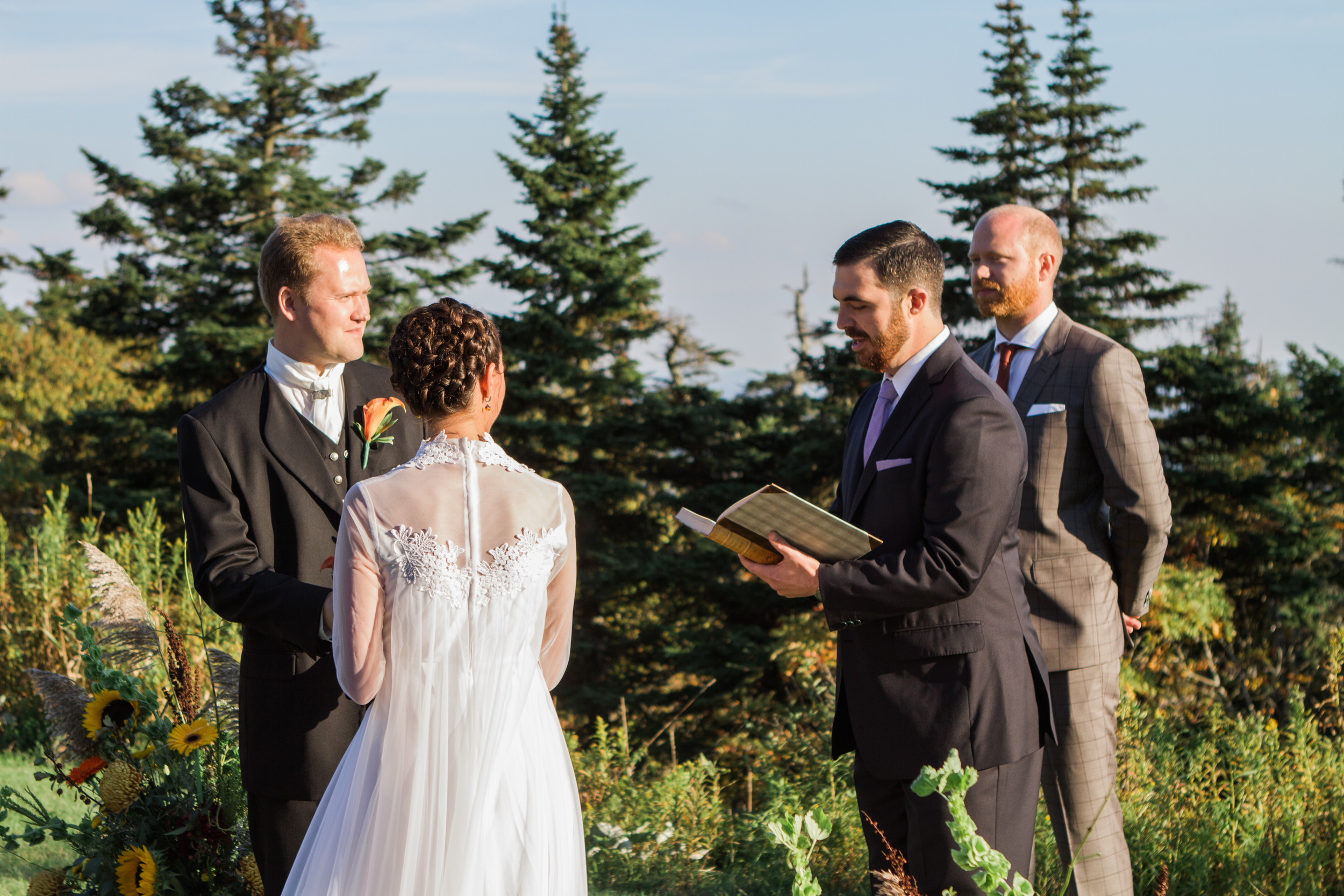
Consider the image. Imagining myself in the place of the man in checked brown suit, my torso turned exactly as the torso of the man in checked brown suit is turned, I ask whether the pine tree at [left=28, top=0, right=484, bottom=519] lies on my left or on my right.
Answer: on my right

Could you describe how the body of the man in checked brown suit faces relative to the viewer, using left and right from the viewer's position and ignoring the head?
facing the viewer and to the left of the viewer

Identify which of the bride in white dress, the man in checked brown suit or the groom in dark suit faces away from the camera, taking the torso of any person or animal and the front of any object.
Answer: the bride in white dress

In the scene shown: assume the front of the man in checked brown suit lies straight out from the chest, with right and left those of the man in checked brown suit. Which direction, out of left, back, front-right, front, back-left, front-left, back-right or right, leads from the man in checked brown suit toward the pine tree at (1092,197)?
back-right

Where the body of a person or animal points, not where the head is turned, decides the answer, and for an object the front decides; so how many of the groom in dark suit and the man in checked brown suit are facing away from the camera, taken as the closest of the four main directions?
0

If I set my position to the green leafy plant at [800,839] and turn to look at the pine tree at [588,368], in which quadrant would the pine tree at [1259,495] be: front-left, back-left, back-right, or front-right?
front-right

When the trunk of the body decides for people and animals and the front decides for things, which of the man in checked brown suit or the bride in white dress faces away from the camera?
the bride in white dress

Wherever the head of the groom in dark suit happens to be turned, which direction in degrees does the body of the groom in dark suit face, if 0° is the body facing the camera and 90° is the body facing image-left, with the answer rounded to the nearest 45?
approximately 315°

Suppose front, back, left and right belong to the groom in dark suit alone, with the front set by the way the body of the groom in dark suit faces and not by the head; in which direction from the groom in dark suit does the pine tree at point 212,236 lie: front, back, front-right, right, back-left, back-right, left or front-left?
back-left

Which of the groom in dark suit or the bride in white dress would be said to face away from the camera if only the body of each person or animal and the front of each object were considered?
the bride in white dress

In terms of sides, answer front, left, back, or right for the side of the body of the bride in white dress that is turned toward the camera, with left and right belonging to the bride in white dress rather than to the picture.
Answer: back

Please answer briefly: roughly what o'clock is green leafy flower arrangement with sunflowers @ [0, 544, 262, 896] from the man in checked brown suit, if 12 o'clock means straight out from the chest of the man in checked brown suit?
The green leafy flower arrangement with sunflowers is roughly at 1 o'clock from the man in checked brown suit.

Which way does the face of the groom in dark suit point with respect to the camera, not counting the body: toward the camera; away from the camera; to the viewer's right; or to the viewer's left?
to the viewer's right

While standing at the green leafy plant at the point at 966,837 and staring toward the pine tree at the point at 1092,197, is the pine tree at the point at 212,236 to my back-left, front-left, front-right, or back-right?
front-left

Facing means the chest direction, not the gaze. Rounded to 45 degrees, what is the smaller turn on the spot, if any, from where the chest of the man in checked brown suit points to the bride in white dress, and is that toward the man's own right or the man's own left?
0° — they already face them

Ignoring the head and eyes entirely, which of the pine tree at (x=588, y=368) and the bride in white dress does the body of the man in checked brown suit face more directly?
the bride in white dress

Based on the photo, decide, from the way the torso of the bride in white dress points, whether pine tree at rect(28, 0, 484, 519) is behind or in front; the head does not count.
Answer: in front
